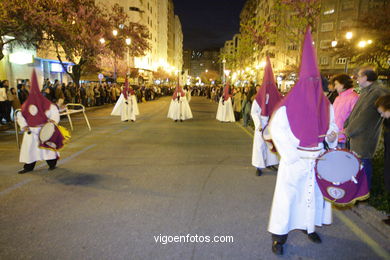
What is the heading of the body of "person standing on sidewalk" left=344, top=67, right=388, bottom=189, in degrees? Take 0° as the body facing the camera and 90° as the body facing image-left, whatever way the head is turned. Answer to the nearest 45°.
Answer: approximately 90°

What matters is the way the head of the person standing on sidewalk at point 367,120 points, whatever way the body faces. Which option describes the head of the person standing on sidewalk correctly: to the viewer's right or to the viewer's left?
to the viewer's left

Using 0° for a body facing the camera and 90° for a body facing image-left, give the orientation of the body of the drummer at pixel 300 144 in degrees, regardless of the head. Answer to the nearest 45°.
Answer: approximately 315°

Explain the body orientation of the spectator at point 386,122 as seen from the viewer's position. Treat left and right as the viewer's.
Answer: facing to the left of the viewer

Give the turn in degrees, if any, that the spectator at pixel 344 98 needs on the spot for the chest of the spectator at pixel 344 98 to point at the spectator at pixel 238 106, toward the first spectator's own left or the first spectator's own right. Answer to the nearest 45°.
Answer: approximately 45° to the first spectator's own right

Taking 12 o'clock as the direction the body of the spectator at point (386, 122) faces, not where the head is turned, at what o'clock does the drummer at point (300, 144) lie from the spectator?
The drummer is roughly at 10 o'clock from the spectator.

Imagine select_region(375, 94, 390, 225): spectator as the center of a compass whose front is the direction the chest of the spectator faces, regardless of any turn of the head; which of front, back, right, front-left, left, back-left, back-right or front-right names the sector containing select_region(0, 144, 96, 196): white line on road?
front

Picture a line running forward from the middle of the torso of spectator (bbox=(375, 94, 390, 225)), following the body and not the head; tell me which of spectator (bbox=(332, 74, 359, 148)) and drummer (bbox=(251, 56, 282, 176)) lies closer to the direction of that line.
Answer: the drummer

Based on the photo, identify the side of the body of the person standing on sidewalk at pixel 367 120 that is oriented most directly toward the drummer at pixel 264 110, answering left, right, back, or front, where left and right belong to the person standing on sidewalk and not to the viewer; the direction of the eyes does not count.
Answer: front

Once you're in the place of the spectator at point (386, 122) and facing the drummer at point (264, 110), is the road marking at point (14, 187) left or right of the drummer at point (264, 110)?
left

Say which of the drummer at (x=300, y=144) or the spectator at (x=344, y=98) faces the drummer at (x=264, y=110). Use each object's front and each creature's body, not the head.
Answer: the spectator
